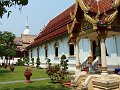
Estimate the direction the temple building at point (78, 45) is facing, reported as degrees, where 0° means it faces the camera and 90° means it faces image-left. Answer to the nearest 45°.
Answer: approximately 315°

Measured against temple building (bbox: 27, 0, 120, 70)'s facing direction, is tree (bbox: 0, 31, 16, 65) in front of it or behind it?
behind
